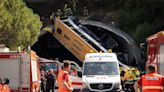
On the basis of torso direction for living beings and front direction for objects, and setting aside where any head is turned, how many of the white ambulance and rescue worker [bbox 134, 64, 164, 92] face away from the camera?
1

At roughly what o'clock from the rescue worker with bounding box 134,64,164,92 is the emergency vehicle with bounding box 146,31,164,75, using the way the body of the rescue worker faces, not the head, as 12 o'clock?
The emergency vehicle is roughly at 12 o'clock from the rescue worker.

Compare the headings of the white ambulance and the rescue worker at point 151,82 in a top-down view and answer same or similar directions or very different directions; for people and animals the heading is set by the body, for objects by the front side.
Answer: very different directions

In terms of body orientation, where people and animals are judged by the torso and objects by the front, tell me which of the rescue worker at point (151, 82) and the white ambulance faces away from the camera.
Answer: the rescue worker

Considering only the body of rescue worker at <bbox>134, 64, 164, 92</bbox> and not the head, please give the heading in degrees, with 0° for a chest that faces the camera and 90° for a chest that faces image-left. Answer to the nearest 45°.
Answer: approximately 180°
